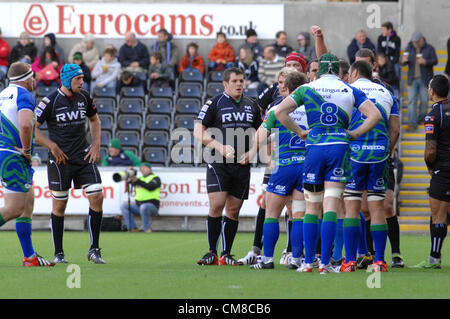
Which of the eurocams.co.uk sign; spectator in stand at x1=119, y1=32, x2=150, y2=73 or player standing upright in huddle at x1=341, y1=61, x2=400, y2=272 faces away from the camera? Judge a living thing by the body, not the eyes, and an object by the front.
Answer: the player standing upright in huddle

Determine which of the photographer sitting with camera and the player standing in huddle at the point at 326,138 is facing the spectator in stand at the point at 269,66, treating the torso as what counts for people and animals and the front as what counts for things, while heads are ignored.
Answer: the player standing in huddle

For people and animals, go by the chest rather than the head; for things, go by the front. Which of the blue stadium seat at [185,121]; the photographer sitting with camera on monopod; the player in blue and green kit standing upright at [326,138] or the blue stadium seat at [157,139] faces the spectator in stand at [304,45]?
the player in blue and green kit standing upright

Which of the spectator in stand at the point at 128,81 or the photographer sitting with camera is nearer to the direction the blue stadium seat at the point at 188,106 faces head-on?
the photographer sitting with camera

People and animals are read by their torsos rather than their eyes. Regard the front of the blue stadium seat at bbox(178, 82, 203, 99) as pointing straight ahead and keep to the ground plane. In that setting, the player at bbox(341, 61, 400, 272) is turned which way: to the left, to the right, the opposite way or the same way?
the opposite way

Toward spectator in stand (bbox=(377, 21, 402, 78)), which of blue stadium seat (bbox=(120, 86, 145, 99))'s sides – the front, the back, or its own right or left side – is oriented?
left

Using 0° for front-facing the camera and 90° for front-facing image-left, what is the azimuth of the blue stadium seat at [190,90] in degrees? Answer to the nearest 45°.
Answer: approximately 0°

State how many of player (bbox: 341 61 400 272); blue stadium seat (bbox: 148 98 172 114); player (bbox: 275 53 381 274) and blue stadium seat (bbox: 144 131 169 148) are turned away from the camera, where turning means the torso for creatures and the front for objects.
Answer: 2

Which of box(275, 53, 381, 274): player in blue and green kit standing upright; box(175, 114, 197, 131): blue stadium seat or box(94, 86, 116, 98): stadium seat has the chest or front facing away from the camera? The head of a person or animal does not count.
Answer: the player in blue and green kit standing upright

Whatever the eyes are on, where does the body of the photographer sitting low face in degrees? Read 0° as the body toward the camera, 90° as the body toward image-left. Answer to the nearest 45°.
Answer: approximately 45°

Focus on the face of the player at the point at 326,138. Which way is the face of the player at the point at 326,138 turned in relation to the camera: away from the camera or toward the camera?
away from the camera

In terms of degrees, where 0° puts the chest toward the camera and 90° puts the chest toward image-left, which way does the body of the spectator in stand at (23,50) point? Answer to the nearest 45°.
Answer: approximately 0°
